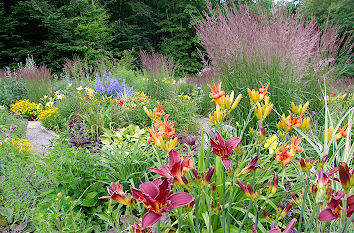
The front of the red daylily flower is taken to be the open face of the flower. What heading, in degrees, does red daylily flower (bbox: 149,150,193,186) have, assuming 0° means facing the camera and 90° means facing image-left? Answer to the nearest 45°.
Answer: approximately 45°

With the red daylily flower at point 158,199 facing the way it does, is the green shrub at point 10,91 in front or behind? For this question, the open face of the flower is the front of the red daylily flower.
behind

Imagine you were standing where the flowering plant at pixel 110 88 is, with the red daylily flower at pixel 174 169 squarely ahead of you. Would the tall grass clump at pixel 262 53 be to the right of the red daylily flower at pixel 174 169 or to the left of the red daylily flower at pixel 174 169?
left

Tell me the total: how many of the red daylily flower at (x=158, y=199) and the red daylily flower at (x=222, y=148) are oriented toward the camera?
2

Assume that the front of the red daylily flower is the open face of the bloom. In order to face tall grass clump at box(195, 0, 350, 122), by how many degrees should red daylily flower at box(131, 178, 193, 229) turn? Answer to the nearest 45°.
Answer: approximately 135° to its left
